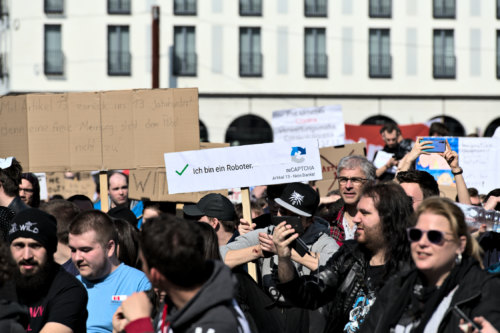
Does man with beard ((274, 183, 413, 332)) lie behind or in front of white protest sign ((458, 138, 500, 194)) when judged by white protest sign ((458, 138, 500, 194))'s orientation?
in front

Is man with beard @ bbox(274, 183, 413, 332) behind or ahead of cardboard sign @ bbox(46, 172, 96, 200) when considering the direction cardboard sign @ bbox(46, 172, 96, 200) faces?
ahead

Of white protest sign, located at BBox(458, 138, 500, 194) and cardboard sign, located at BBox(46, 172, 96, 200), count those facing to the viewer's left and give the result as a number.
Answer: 0

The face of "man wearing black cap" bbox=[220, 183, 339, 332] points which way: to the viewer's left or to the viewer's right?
to the viewer's left

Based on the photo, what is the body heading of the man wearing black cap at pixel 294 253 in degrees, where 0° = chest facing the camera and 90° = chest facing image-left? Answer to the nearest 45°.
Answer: approximately 45°
